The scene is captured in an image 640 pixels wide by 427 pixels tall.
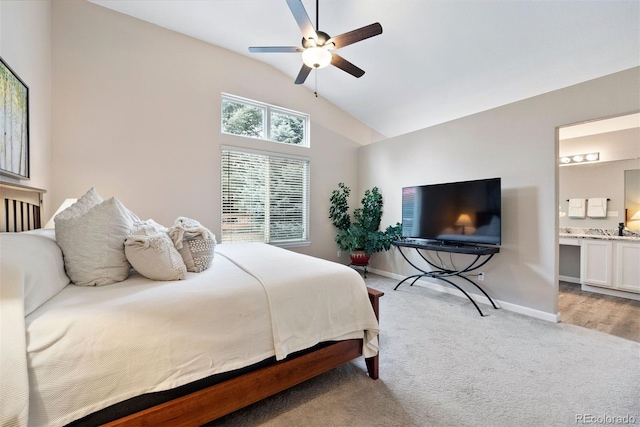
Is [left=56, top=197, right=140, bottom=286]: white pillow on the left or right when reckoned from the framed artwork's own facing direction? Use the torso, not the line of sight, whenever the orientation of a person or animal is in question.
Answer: on its right

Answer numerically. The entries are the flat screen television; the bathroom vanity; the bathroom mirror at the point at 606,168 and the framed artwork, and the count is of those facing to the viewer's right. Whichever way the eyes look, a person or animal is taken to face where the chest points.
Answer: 1

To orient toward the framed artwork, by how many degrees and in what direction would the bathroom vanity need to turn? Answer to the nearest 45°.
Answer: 0° — it already faces it

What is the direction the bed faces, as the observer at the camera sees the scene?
facing away from the viewer and to the right of the viewer

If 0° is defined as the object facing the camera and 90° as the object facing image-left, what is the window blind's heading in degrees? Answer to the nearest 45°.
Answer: approximately 315°

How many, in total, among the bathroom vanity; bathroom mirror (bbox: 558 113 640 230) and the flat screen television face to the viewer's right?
0

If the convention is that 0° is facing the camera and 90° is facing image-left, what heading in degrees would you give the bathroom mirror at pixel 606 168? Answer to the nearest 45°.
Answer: approximately 45°

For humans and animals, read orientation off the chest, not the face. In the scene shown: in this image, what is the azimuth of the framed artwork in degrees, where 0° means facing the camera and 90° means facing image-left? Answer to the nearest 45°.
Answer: approximately 270°

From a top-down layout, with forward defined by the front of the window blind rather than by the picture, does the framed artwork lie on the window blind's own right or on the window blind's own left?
on the window blind's own right

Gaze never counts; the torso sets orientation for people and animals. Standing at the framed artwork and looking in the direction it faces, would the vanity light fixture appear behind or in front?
in front

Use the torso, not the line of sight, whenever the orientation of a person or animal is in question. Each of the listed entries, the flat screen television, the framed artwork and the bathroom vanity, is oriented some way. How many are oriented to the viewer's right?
1
